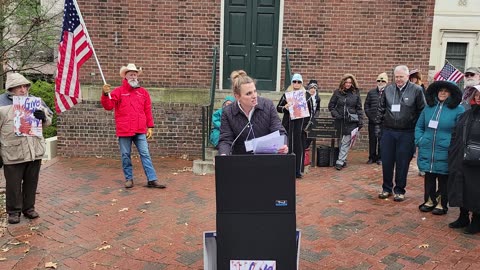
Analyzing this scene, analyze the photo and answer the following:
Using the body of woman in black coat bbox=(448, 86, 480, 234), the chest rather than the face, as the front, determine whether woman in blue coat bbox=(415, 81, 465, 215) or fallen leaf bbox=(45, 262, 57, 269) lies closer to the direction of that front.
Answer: the fallen leaf

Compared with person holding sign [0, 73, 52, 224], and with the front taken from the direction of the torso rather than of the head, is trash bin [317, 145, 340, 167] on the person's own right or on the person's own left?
on the person's own left

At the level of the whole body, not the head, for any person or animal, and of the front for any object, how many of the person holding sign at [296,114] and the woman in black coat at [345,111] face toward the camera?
2

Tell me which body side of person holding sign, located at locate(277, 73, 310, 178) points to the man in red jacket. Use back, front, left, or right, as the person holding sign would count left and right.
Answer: right

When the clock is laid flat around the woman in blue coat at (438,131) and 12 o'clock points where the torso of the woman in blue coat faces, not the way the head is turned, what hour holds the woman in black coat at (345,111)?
The woman in black coat is roughly at 5 o'clock from the woman in blue coat.

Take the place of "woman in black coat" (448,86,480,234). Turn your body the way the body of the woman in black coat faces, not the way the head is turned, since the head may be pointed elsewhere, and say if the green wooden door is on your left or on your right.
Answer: on your right

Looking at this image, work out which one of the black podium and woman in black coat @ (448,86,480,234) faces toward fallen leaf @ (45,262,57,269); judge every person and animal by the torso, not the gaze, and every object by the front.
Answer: the woman in black coat
